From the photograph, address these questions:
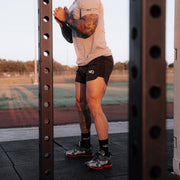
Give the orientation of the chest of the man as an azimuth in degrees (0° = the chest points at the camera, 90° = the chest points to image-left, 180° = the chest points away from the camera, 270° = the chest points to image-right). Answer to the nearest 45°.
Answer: approximately 45°

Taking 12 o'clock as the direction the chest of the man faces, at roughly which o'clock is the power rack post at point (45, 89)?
The power rack post is roughly at 11 o'clock from the man.

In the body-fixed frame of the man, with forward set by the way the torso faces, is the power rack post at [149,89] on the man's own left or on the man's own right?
on the man's own left
